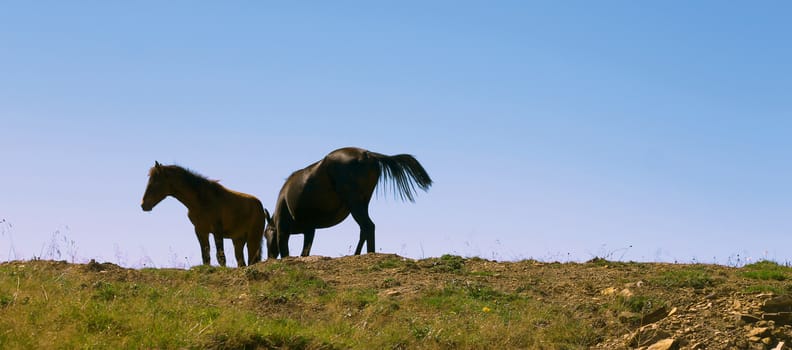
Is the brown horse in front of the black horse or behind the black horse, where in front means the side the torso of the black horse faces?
in front

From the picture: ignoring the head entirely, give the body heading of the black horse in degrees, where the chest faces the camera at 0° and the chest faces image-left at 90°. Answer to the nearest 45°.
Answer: approximately 90°
